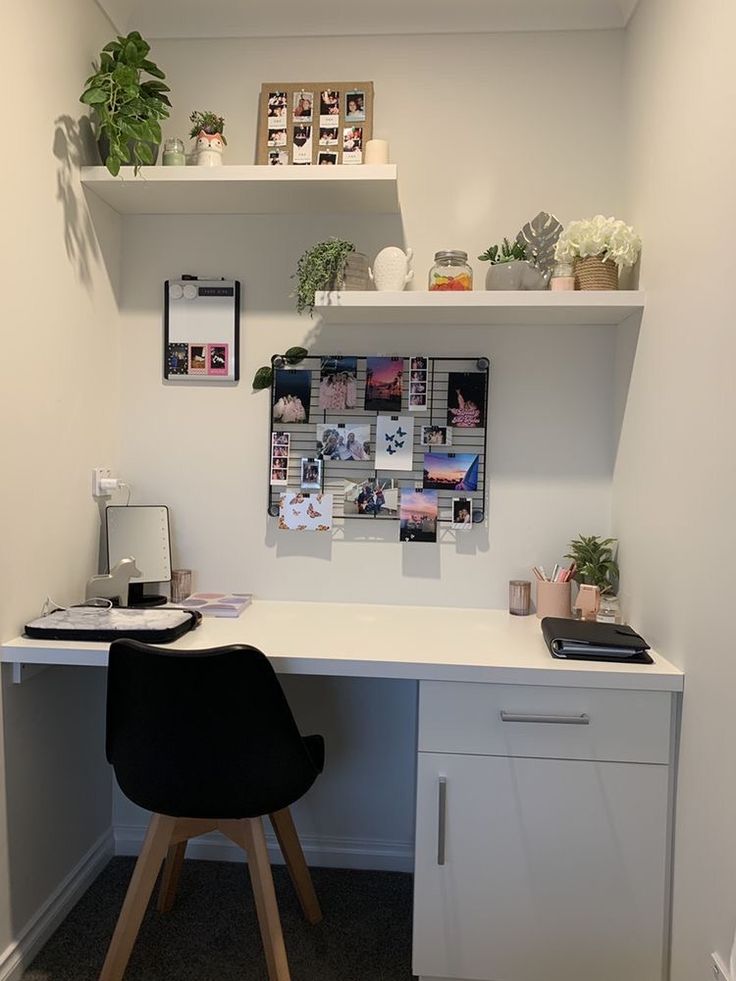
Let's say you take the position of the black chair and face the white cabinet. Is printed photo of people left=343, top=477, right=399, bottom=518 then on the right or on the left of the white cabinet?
left

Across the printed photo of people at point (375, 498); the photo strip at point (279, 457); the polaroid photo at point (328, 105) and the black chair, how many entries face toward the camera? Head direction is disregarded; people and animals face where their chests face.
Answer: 3

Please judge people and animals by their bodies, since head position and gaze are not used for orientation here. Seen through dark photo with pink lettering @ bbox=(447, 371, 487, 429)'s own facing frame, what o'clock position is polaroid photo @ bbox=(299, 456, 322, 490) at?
polaroid photo @ bbox=(299, 456, 322, 490) is roughly at 3 o'clock from dark photo with pink lettering @ bbox=(447, 371, 487, 429).

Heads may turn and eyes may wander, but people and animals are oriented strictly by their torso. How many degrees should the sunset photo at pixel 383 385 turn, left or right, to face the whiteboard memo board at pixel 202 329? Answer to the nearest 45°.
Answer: approximately 90° to its right

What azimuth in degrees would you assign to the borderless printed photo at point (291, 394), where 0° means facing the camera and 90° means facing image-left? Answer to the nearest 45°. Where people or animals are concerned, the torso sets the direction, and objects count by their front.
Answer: approximately 0°

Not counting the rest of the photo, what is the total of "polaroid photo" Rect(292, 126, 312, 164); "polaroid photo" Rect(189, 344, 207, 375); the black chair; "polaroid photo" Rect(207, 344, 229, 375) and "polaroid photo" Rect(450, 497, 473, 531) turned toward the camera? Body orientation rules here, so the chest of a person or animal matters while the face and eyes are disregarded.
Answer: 4
